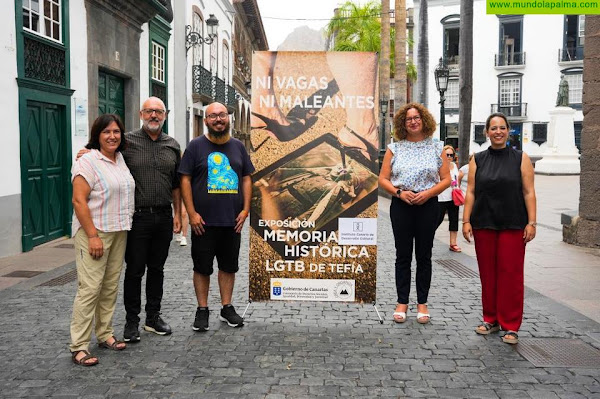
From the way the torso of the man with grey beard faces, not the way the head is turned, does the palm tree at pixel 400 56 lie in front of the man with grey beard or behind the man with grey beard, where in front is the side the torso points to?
behind

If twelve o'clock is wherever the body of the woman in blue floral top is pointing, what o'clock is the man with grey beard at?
The man with grey beard is roughly at 2 o'clock from the woman in blue floral top.

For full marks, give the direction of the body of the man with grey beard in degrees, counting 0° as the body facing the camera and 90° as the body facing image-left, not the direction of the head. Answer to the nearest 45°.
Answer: approximately 0°

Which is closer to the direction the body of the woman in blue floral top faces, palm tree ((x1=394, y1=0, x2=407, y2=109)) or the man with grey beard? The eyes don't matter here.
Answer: the man with grey beard

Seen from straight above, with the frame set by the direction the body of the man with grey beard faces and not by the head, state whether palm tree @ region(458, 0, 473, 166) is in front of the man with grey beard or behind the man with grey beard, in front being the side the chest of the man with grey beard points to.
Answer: behind

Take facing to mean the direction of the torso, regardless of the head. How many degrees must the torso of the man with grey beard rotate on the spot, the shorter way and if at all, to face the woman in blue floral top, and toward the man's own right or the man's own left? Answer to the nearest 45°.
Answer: approximately 90° to the man's own left

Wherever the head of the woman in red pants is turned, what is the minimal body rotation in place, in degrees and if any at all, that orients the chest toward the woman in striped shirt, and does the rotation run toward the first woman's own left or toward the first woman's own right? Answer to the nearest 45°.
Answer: approximately 45° to the first woman's own right

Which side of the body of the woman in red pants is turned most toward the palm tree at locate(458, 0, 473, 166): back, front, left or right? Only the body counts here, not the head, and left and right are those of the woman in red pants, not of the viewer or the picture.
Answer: back

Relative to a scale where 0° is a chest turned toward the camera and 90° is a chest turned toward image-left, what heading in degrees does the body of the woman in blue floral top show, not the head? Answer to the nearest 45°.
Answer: approximately 0°

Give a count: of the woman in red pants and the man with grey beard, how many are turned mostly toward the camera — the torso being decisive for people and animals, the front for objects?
2
